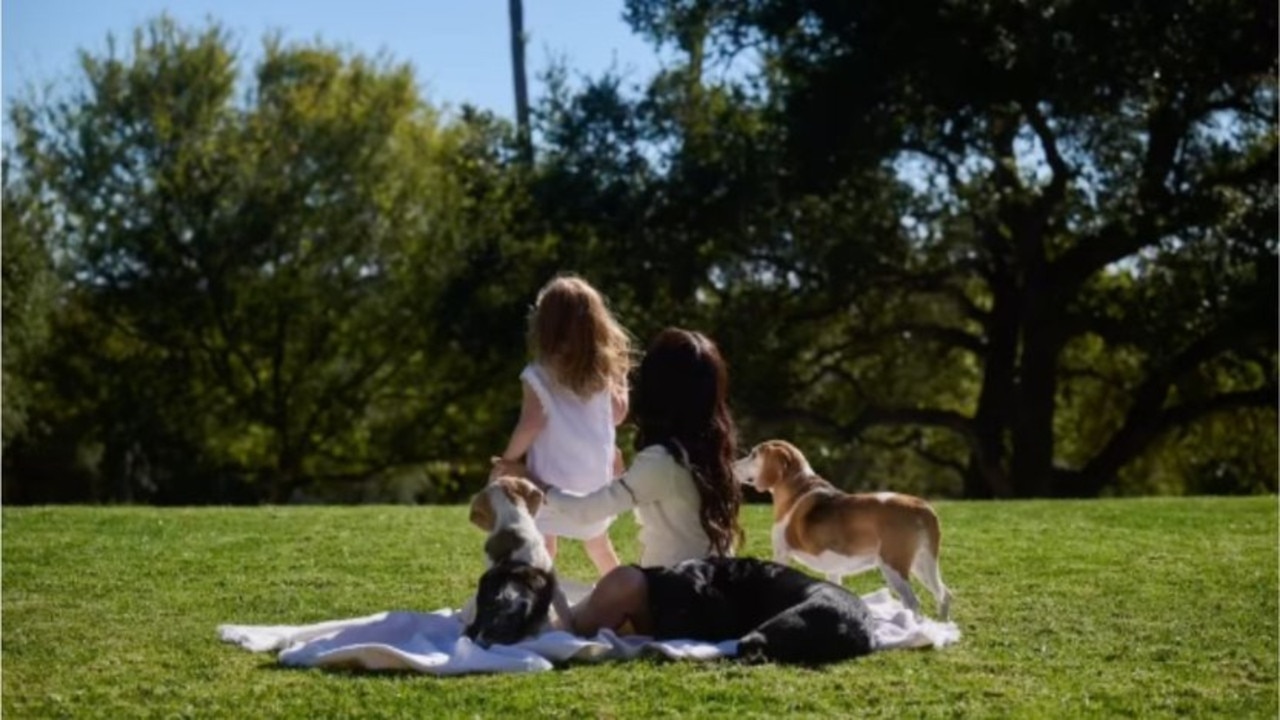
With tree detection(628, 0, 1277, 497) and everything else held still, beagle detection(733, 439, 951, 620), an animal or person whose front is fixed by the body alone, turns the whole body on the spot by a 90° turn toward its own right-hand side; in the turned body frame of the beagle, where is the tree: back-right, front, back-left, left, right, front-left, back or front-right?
front

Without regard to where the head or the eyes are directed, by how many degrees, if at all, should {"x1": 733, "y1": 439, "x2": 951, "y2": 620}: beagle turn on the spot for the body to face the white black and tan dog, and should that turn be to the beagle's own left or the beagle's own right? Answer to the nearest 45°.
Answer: approximately 45° to the beagle's own left

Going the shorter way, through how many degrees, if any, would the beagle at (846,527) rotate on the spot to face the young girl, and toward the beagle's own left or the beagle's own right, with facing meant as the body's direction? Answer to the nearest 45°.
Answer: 0° — it already faces them

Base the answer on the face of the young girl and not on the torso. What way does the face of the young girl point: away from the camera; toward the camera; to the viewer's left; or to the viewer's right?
away from the camera

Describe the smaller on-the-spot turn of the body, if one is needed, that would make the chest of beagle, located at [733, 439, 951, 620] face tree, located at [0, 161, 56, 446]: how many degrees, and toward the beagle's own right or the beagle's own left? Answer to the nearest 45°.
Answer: approximately 45° to the beagle's own right

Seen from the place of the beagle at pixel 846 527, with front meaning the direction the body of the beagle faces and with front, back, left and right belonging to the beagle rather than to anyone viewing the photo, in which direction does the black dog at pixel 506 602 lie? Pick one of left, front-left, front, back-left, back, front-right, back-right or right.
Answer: front-left

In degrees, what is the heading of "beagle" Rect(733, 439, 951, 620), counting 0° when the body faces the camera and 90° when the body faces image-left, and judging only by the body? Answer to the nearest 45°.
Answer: approximately 90°

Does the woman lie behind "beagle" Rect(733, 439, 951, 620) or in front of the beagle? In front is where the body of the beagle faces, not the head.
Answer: in front
